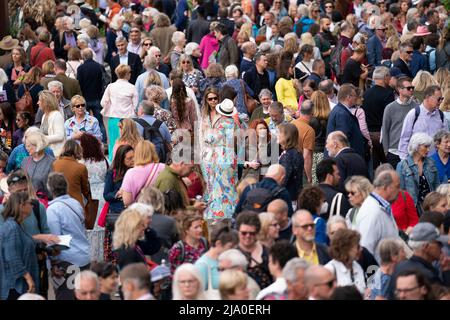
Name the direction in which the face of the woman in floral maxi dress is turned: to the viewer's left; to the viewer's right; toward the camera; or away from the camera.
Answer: toward the camera

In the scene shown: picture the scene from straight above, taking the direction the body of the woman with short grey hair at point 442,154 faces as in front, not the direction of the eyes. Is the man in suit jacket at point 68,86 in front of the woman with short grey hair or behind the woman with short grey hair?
behind

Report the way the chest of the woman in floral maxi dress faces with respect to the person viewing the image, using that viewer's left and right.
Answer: facing the viewer

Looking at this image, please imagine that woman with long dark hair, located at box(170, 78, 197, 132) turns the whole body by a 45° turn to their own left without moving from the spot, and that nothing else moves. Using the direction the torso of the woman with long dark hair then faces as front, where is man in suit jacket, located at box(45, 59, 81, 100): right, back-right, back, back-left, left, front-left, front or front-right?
front

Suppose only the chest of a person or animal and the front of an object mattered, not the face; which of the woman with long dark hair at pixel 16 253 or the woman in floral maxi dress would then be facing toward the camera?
the woman in floral maxi dress

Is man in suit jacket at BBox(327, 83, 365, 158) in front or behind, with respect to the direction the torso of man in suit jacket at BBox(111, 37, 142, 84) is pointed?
in front

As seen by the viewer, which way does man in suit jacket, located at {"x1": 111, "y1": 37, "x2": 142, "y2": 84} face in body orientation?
toward the camera

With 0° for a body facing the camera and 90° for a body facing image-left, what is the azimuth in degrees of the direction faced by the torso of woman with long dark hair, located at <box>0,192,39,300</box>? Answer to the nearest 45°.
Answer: approximately 270°

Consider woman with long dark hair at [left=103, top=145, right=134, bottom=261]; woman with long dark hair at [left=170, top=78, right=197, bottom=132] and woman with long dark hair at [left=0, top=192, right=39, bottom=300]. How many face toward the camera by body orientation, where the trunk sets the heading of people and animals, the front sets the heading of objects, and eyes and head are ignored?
0

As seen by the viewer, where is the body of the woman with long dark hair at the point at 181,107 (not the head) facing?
away from the camera
